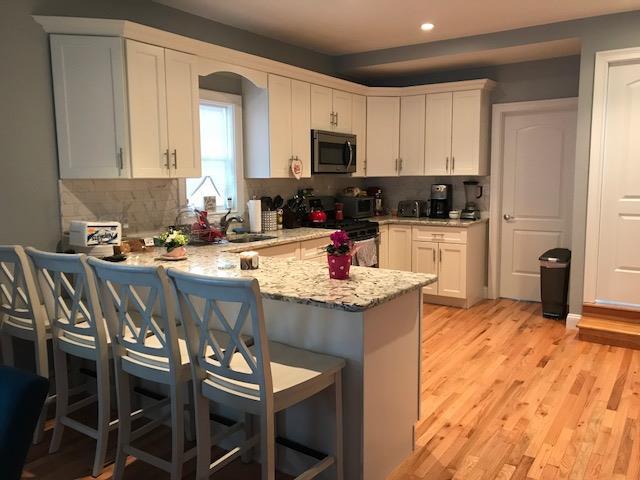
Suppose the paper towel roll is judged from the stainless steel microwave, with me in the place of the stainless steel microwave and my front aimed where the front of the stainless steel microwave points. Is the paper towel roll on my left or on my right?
on my right

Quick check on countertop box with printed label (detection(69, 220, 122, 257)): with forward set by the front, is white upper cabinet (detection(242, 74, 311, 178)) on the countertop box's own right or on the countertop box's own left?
on the countertop box's own left

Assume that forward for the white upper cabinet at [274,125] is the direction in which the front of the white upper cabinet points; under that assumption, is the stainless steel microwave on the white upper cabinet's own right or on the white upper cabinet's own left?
on the white upper cabinet's own left

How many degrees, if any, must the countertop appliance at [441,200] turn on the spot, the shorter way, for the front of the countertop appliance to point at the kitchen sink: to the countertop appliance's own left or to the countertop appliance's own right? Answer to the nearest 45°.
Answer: approximately 45° to the countertop appliance's own right

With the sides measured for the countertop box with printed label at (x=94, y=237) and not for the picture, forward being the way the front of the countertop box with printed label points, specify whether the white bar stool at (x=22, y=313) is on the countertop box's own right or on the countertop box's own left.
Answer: on the countertop box's own right

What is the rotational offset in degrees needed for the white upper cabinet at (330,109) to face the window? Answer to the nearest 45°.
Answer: approximately 90° to its right

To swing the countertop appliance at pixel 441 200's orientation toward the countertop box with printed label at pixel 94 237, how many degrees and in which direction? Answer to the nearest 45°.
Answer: approximately 45° to its right

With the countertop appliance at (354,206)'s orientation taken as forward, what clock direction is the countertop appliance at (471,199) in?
the countertop appliance at (471,199) is roughly at 10 o'clock from the countertop appliance at (354,206).

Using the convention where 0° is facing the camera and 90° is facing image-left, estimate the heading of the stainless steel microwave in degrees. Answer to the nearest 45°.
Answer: approximately 315°
